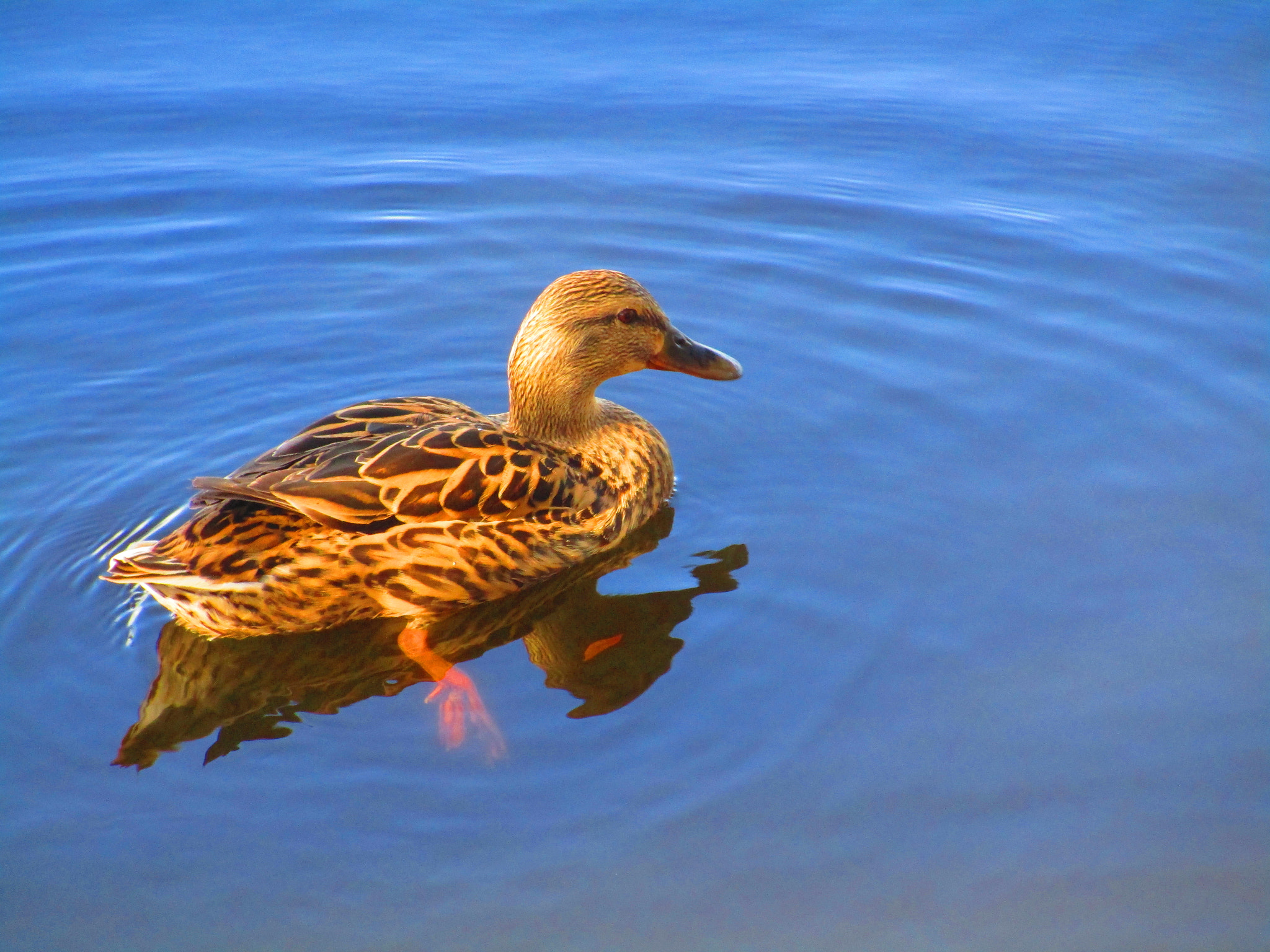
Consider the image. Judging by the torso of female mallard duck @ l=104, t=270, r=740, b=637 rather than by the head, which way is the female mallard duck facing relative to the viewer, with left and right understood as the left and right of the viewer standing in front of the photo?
facing to the right of the viewer
